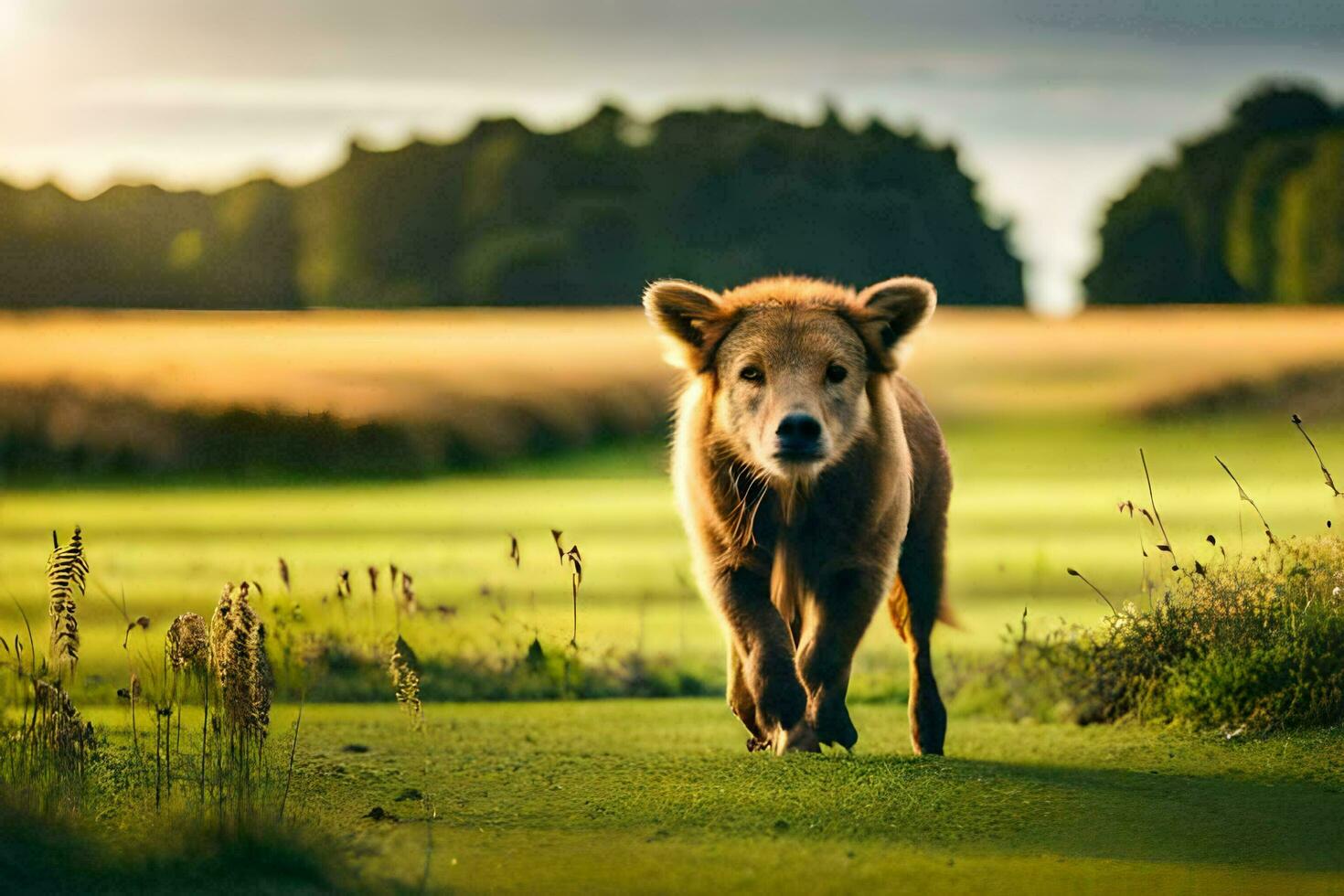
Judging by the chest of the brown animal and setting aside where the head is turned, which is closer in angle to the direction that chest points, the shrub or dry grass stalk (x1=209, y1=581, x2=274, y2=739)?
the dry grass stalk

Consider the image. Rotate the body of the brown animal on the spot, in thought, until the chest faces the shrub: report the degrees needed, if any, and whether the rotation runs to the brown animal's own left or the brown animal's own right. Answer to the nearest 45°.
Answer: approximately 90° to the brown animal's own left

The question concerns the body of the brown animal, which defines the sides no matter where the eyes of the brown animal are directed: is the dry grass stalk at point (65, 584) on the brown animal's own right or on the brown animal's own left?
on the brown animal's own right

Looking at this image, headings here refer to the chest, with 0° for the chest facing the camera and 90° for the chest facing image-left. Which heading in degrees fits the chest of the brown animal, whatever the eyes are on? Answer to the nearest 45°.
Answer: approximately 0°

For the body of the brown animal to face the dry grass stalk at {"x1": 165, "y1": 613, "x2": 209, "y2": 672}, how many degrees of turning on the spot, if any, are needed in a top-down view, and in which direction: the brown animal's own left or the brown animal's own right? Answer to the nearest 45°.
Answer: approximately 45° to the brown animal's own right

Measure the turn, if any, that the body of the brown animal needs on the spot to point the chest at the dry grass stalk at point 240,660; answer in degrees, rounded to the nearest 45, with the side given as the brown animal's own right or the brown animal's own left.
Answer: approximately 45° to the brown animal's own right

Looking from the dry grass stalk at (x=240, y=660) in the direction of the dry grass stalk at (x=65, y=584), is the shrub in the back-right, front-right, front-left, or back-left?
back-right
